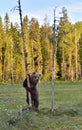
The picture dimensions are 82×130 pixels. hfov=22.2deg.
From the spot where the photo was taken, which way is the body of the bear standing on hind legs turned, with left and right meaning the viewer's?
facing the viewer and to the left of the viewer
